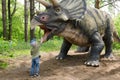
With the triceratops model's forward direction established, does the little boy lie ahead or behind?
ahead

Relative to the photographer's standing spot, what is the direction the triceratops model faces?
facing the viewer and to the left of the viewer
